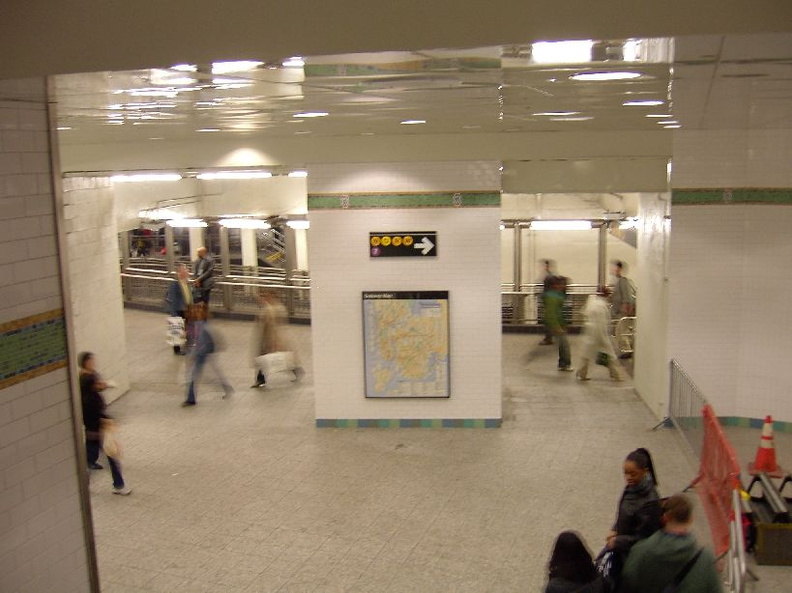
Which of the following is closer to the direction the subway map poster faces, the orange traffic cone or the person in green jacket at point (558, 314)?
the orange traffic cone

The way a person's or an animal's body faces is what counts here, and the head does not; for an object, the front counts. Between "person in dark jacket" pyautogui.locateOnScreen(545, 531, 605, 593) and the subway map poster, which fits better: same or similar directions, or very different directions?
very different directions

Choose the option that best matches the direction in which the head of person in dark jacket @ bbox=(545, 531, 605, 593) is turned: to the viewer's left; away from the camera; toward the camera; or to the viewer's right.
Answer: away from the camera

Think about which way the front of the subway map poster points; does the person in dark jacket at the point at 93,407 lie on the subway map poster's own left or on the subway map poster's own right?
on the subway map poster's own right

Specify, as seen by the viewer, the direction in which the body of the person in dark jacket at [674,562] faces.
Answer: away from the camera
